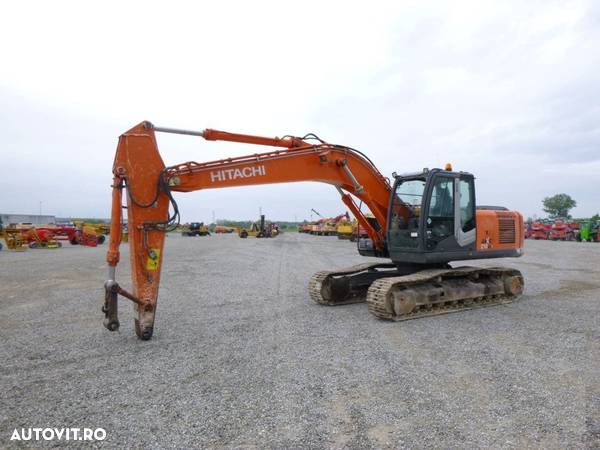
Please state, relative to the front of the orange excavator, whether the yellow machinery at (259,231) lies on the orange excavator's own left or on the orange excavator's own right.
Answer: on the orange excavator's own right

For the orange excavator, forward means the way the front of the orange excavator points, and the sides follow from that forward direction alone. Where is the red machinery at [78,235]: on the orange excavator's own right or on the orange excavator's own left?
on the orange excavator's own right

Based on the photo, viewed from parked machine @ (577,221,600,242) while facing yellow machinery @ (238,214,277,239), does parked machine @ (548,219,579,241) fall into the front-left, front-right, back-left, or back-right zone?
front-right

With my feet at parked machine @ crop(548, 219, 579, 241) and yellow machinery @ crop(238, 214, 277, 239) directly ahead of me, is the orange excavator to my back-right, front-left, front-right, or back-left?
front-left

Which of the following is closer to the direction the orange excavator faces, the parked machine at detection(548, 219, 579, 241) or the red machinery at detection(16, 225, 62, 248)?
the red machinery

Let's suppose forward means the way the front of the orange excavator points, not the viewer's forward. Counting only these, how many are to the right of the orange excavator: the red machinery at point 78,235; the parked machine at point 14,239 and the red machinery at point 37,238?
3

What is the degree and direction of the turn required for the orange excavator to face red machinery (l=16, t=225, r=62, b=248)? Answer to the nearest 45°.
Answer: approximately 90° to its right

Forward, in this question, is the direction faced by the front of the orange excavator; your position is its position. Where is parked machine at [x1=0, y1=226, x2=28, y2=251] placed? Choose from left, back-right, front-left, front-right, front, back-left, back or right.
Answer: right

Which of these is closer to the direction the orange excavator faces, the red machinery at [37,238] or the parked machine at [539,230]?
the red machinery

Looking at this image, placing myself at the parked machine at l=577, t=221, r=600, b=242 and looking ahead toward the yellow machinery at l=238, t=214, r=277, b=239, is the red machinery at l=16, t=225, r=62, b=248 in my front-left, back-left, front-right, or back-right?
front-left
